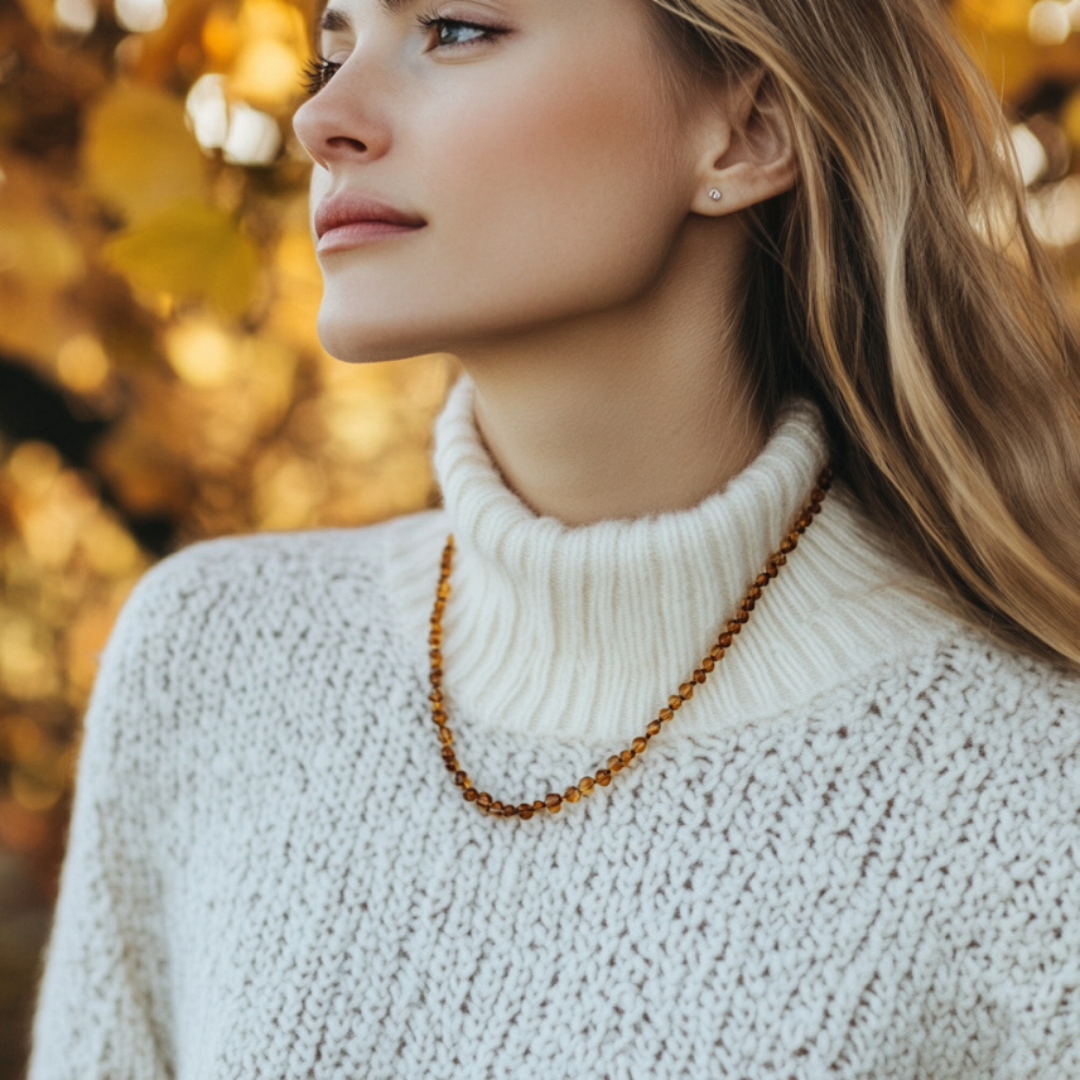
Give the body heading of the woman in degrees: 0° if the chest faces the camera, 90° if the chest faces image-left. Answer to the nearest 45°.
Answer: approximately 45°
